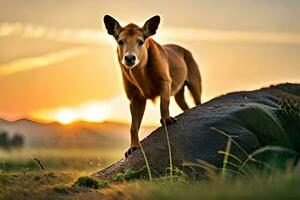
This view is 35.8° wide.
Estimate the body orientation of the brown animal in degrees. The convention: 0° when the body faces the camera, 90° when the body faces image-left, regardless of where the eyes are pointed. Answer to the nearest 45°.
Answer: approximately 45°
